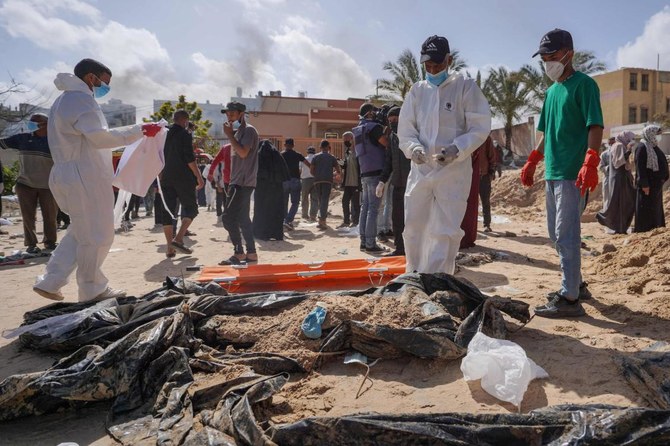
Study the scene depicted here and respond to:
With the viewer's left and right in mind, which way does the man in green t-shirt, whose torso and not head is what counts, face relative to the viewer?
facing the viewer and to the left of the viewer

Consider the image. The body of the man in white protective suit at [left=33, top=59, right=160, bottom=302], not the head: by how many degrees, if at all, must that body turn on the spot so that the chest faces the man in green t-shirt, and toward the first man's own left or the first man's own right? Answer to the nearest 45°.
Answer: approximately 45° to the first man's own right

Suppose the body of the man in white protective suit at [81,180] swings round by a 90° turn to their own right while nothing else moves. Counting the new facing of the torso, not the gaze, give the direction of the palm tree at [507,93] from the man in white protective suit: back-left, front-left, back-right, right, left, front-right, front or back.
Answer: back-left

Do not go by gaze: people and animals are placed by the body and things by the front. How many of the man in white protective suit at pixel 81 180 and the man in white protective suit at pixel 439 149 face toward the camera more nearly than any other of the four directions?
1

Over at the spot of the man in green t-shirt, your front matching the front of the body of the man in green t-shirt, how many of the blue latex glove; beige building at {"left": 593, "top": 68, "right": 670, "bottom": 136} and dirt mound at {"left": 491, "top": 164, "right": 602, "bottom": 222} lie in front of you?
1

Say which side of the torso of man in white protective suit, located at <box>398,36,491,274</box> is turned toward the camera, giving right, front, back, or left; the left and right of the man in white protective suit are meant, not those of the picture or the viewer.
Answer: front

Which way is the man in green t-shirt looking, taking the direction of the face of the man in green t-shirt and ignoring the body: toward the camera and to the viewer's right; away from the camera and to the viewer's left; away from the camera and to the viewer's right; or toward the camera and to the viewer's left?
toward the camera and to the viewer's left

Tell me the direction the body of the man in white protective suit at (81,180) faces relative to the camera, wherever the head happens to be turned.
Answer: to the viewer's right

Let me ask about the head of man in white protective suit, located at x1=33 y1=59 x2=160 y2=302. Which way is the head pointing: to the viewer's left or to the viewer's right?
to the viewer's right
